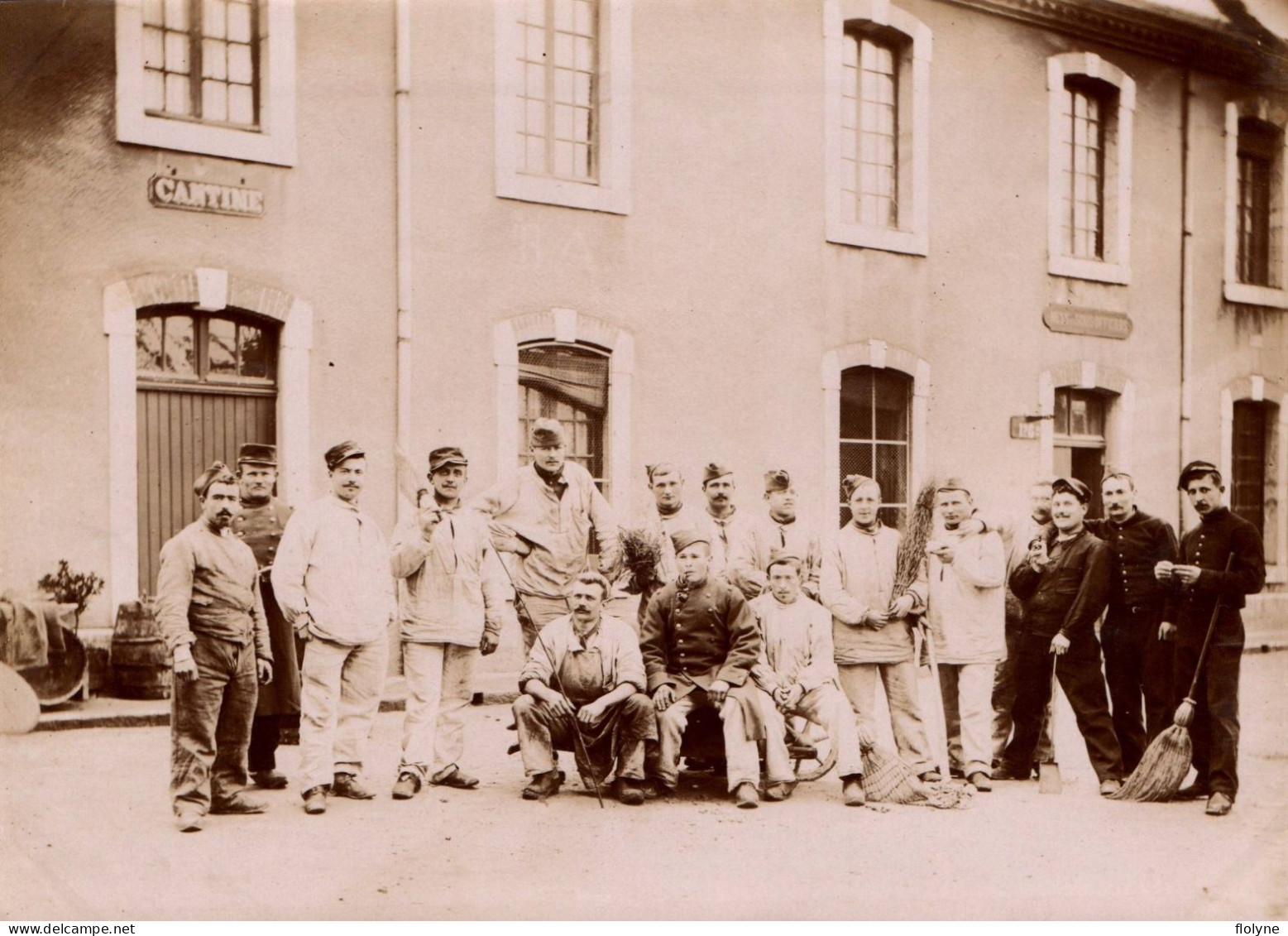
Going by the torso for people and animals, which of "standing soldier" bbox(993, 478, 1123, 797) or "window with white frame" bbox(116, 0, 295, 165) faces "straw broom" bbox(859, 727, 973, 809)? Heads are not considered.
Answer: the standing soldier

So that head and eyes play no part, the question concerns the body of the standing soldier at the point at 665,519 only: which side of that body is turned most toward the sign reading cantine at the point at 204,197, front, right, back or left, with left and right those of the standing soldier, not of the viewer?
right

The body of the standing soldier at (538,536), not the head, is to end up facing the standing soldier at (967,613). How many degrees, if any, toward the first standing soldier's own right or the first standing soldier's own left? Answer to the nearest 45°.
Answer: approximately 90° to the first standing soldier's own left

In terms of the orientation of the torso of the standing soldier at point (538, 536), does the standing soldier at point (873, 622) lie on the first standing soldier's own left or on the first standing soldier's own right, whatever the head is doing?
on the first standing soldier's own left

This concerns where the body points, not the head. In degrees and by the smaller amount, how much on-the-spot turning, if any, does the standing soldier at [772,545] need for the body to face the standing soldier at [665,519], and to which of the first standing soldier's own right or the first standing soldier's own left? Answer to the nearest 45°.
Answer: approximately 45° to the first standing soldier's own right

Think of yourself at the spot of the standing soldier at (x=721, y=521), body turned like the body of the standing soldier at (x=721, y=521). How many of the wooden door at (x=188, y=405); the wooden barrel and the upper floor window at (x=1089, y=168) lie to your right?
2

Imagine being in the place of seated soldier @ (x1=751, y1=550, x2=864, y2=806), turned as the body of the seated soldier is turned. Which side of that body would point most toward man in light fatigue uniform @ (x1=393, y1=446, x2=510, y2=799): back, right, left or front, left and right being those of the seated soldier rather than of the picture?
right

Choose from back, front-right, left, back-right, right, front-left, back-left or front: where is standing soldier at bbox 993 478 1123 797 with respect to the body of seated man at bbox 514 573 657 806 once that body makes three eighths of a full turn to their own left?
front-right

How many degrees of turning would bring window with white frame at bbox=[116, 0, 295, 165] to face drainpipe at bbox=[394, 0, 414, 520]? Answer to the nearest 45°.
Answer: approximately 135° to its left
